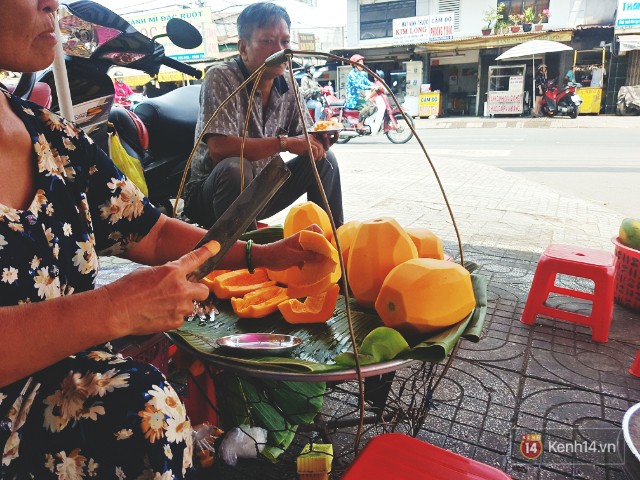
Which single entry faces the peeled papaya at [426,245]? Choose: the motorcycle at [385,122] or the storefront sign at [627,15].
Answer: the storefront sign

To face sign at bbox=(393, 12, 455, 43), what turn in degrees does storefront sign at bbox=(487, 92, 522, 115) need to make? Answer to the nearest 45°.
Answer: approximately 135° to its right

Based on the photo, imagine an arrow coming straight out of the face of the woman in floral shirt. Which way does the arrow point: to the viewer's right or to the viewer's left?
to the viewer's right

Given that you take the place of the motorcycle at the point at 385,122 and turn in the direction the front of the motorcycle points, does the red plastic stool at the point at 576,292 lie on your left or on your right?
on your right

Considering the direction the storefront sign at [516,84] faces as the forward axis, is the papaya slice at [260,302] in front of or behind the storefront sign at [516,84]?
in front

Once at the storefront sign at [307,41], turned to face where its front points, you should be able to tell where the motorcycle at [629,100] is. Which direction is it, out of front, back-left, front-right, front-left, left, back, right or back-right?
front-left

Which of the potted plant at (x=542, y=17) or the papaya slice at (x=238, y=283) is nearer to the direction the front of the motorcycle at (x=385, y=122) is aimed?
the potted plant

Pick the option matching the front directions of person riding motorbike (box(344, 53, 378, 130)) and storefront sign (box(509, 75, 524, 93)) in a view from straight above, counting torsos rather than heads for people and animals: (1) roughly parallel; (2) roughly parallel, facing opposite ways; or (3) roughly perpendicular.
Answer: roughly perpendicular

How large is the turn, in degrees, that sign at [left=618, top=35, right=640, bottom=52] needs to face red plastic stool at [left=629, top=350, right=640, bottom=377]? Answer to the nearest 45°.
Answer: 0° — it already faces it

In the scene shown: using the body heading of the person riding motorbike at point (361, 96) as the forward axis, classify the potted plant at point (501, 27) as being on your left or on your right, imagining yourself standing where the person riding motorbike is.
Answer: on your left

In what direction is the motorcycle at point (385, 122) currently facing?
to the viewer's right

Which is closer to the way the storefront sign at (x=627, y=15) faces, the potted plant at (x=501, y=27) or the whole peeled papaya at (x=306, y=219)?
the whole peeled papaya
